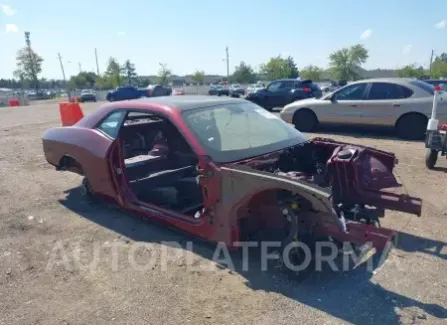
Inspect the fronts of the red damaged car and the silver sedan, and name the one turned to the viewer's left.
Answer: the silver sedan

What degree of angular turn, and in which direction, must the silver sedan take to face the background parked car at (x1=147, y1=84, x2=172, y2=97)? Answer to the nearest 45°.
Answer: approximately 45° to its right

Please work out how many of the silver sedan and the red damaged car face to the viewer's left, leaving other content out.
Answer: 1

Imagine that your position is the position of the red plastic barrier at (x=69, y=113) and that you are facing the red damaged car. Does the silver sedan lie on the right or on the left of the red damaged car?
left

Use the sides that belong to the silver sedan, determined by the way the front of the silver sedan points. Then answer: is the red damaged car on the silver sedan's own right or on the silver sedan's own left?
on the silver sedan's own left

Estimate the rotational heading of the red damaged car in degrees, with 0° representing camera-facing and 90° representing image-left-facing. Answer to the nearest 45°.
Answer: approximately 315°

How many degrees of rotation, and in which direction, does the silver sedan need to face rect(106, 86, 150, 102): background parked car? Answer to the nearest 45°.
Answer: approximately 45° to its right

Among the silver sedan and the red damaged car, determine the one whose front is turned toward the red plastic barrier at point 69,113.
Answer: the silver sedan

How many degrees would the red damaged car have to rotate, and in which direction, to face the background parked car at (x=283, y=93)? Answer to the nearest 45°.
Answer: approximately 135° to its left

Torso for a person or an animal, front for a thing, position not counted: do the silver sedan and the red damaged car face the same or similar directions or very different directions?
very different directions

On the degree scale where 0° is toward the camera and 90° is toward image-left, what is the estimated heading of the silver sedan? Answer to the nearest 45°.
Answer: approximately 90°

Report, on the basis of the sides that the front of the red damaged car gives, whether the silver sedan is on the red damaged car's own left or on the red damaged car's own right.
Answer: on the red damaged car's own left

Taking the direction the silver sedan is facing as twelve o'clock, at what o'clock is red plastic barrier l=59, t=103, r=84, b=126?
The red plastic barrier is roughly at 12 o'clock from the silver sedan.

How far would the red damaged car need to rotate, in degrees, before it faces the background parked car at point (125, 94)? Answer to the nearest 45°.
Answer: approximately 135° to its left

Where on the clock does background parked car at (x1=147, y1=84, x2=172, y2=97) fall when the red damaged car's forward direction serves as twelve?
The background parked car is roughly at 7 o'clock from the red damaged car.
